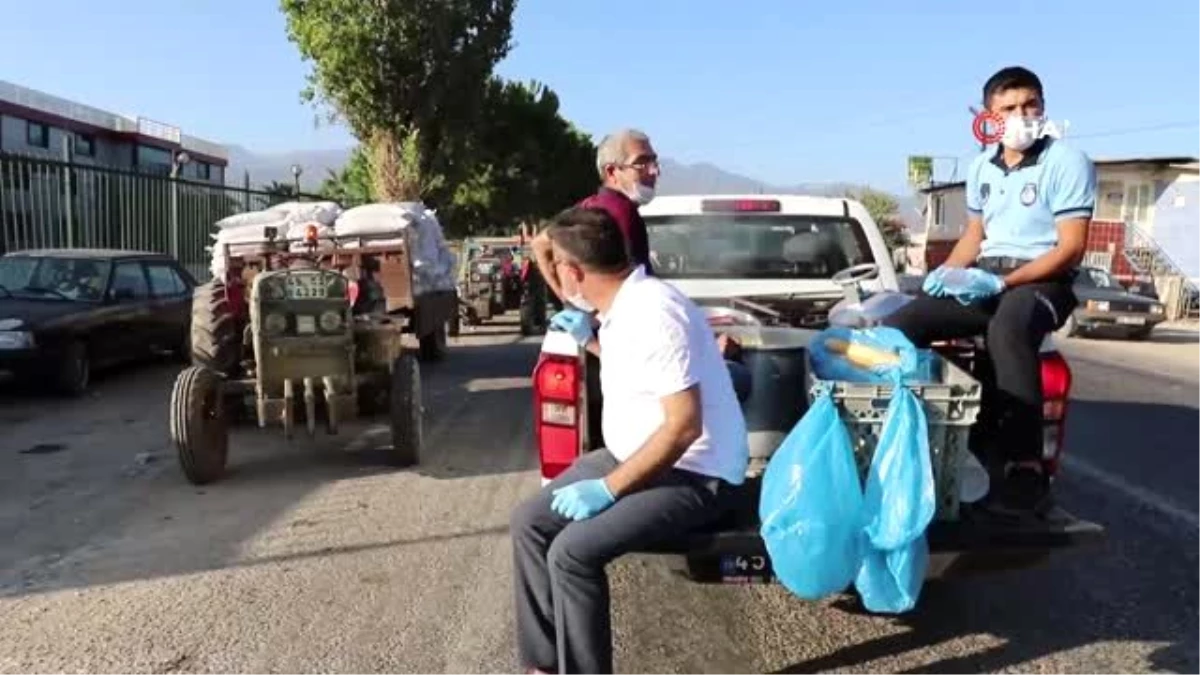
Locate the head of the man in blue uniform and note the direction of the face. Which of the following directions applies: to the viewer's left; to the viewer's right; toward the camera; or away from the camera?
toward the camera

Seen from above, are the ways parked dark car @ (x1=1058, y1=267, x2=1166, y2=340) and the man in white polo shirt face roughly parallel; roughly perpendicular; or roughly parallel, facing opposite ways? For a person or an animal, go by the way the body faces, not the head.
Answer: roughly perpendicular

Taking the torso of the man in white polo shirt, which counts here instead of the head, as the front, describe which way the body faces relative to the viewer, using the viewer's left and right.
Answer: facing to the left of the viewer

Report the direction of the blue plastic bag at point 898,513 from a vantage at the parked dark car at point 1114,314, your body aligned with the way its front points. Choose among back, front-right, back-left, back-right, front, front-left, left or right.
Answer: front-right

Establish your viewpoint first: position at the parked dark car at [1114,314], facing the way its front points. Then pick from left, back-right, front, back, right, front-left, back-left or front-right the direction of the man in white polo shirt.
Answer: front-right

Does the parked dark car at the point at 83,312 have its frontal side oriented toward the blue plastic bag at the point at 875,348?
no

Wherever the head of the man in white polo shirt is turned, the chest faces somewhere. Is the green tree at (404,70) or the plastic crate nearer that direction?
the green tree

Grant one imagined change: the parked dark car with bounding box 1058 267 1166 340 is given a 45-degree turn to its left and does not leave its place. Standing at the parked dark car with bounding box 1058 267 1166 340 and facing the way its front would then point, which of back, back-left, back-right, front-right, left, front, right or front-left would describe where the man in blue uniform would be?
right

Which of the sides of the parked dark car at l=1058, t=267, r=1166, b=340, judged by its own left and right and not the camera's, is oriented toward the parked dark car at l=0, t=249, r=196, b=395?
right

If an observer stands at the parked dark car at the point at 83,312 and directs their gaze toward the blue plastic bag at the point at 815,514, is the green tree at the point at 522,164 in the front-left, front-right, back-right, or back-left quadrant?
back-left

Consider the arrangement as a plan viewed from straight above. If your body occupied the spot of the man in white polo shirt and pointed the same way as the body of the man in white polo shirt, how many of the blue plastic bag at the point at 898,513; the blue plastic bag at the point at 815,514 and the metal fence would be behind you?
2

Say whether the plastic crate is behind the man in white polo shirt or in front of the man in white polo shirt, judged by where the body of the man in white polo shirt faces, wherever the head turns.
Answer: behind

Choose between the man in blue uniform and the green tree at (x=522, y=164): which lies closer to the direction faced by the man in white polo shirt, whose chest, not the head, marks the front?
the green tree

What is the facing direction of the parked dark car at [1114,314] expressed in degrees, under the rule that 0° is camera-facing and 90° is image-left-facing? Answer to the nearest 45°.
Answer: approximately 315°

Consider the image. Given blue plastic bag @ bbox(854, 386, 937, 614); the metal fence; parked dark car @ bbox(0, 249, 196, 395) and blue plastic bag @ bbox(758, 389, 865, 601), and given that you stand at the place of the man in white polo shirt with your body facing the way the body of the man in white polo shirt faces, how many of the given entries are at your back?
2
